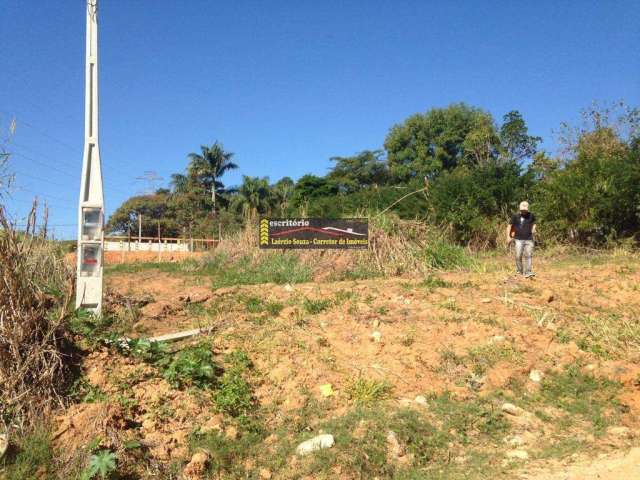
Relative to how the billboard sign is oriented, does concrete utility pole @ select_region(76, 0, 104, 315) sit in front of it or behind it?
in front

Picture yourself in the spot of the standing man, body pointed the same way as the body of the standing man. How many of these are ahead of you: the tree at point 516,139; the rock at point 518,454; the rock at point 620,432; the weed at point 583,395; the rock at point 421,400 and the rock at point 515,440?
5

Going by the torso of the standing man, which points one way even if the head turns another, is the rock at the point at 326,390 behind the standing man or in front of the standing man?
in front

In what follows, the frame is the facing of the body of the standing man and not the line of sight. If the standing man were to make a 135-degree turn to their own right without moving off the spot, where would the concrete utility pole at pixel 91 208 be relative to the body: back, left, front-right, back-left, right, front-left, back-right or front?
left

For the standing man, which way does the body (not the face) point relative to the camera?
toward the camera

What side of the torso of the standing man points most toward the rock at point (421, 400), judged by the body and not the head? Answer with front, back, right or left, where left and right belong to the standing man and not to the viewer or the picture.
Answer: front
